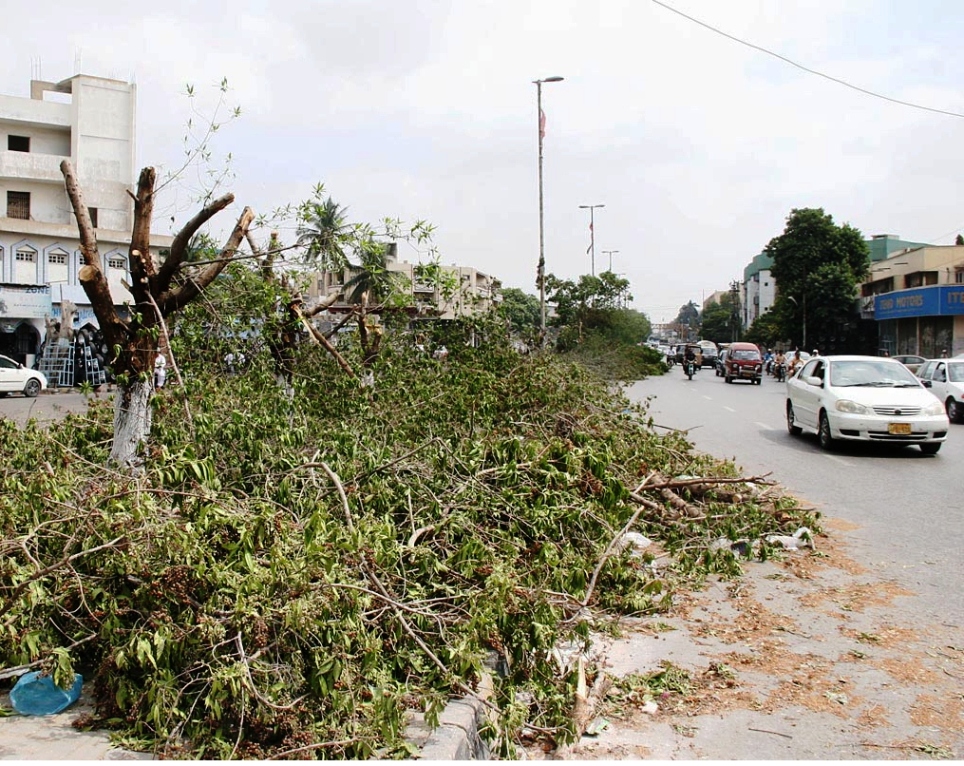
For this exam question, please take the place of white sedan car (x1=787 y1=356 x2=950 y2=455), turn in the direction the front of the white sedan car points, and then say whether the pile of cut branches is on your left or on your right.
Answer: on your right

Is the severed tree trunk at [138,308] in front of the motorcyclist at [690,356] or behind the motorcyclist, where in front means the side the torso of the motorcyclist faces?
in front

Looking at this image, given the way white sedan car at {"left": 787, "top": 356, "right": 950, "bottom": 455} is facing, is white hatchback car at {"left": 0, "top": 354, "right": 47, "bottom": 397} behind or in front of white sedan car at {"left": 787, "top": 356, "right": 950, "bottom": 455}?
behind

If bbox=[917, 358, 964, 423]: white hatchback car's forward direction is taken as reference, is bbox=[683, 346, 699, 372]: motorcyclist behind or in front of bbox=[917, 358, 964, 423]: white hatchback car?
behind

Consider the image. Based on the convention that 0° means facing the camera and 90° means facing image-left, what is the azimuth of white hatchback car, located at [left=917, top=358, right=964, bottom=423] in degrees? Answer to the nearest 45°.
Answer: approximately 315°

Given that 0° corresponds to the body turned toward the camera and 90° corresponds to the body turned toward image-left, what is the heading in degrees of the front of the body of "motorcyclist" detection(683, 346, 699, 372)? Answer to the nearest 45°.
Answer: approximately 0°

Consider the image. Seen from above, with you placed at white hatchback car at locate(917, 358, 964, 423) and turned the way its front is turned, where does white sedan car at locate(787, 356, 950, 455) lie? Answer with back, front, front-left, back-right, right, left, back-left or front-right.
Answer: front-right

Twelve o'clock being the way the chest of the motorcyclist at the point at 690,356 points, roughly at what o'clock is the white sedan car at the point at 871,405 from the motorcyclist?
The white sedan car is roughly at 12 o'clock from the motorcyclist.

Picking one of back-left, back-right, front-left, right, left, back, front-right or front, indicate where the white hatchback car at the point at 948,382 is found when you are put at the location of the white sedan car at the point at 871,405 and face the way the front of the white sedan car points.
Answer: back-left
